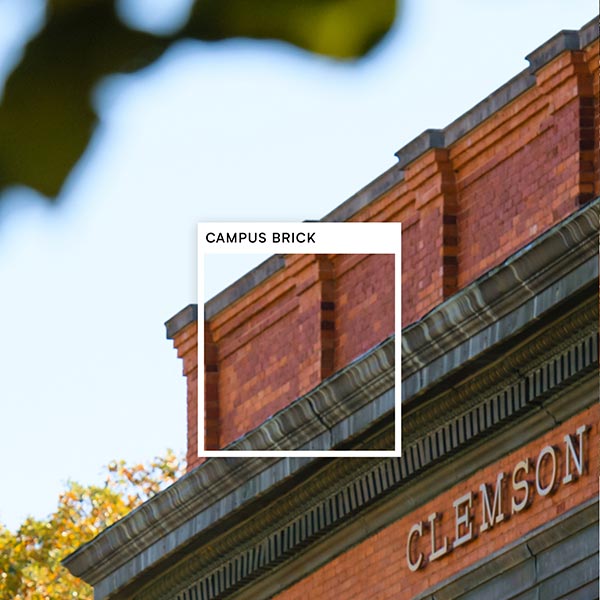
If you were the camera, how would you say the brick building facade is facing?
facing the viewer and to the left of the viewer

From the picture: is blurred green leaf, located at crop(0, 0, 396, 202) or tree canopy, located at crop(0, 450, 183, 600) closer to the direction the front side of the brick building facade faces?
the blurred green leaf

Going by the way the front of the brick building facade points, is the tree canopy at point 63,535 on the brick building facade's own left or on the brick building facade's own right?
on the brick building facade's own right

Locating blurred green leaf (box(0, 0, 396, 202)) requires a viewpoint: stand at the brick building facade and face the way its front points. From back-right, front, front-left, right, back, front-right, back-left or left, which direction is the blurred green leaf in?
front-left

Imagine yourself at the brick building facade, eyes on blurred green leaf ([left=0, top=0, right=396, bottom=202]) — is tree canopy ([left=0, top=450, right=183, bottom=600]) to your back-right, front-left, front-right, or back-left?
back-right
